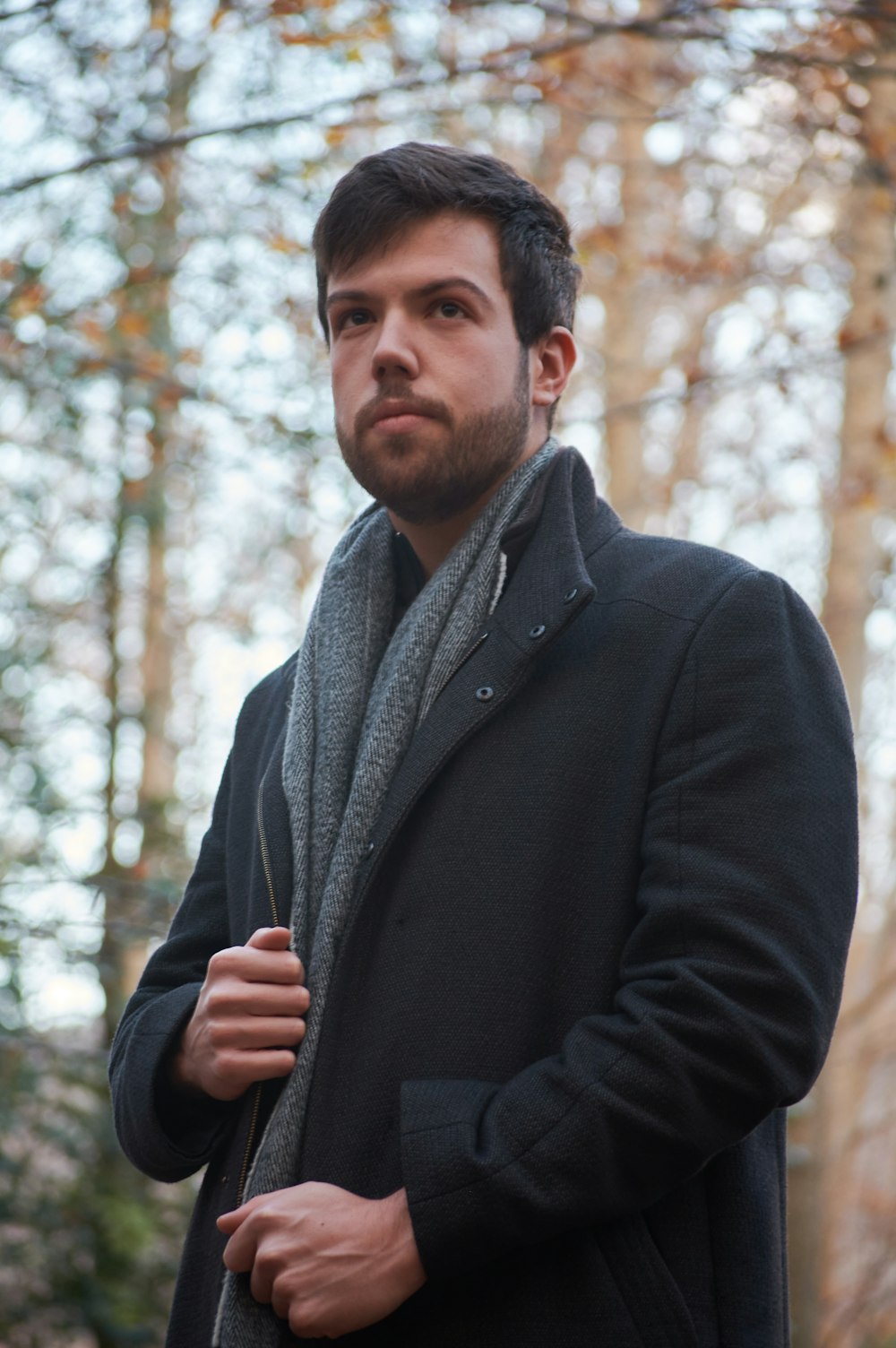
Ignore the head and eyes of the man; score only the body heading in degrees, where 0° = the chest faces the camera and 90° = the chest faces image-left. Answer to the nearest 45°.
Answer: approximately 45°

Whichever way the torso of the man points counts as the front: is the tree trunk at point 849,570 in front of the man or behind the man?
behind

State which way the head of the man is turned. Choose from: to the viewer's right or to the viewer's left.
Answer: to the viewer's left
